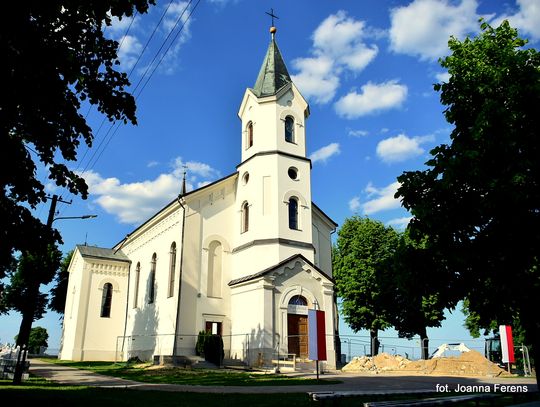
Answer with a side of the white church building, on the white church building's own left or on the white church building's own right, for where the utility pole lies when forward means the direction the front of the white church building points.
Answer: on the white church building's own right

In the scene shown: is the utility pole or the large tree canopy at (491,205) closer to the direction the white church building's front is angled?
the large tree canopy

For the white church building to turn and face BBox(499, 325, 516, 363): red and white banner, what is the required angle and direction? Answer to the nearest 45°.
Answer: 0° — it already faces it

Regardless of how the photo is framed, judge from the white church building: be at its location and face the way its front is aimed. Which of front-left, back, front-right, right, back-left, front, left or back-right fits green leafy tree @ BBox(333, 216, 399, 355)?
left

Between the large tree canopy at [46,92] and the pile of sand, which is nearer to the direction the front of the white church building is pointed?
the pile of sand

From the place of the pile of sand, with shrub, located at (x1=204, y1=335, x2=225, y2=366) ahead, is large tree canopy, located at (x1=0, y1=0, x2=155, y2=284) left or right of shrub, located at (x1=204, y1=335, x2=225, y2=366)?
left

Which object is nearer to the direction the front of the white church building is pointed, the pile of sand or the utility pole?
the pile of sand

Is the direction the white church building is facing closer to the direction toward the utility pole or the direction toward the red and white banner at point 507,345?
the red and white banner

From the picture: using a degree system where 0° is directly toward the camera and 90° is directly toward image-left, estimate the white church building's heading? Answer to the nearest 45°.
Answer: approximately 315°

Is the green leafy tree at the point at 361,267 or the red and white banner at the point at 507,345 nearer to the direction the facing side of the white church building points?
the red and white banner

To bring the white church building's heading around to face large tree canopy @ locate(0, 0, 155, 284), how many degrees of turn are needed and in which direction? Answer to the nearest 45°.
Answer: approximately 45° to its right
